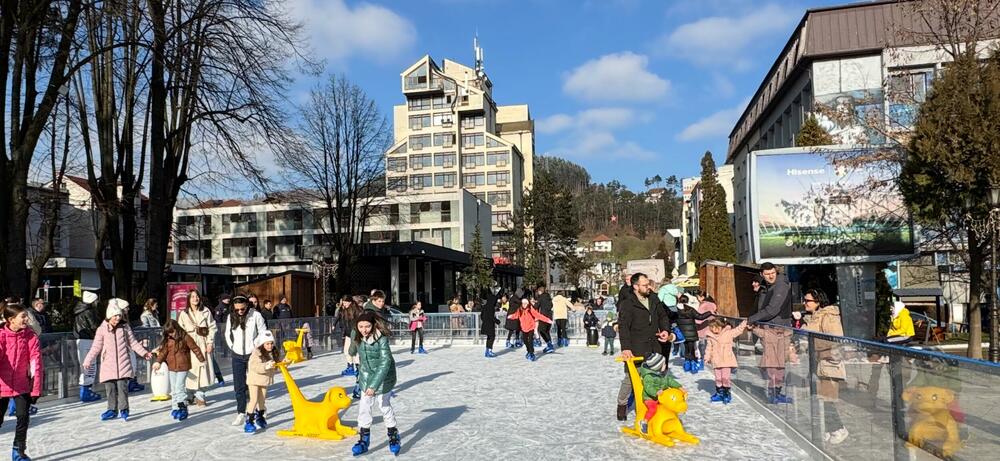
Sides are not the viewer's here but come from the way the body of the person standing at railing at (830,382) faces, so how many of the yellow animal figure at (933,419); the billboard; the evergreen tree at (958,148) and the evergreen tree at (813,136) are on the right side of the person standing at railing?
3

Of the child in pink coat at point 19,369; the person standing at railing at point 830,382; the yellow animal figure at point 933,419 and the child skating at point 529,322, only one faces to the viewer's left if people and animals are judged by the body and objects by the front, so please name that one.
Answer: the person standing at railing

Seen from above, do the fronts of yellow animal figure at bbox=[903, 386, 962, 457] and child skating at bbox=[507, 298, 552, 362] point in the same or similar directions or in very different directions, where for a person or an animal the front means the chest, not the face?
same or similar directions

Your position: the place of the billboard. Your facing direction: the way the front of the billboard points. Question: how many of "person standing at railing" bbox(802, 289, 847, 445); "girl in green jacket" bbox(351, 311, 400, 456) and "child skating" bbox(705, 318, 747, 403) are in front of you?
3

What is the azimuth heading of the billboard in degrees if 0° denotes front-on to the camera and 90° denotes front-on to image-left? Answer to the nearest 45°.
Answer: approximately 0°

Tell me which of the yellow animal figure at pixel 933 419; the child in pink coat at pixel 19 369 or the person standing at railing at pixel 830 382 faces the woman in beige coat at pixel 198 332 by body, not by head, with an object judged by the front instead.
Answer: the person standing at railing

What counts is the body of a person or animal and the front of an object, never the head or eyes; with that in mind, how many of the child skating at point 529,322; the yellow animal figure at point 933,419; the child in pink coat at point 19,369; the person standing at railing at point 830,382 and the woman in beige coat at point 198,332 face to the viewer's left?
1

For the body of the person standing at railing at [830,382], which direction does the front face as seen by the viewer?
to the viewer's left

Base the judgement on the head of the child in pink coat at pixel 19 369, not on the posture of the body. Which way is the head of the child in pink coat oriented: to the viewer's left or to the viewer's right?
to the viewer's right

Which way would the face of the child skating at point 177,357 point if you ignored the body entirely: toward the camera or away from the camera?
toward the camera

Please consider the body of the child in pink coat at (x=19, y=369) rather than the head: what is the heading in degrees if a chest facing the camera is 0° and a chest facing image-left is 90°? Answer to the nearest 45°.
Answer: approximately 0°

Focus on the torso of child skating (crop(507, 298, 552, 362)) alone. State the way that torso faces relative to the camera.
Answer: toward the camera

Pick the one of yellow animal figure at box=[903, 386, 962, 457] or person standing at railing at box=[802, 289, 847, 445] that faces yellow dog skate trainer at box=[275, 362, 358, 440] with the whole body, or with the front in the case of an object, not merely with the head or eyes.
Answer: the person standing at railing

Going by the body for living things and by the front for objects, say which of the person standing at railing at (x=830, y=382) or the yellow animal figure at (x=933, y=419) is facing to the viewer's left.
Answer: the person standing at railing

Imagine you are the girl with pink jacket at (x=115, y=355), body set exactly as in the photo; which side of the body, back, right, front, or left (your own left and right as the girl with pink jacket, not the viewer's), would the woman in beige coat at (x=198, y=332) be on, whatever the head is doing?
left

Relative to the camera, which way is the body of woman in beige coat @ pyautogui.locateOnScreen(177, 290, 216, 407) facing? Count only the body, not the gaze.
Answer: toward the camera
